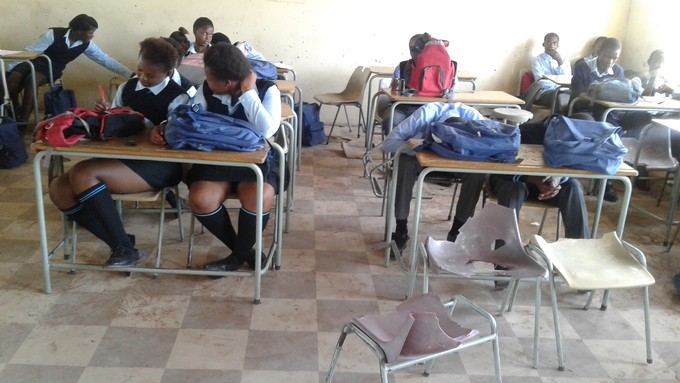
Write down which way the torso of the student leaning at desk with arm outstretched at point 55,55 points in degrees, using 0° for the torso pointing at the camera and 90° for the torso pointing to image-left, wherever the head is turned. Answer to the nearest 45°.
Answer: approximately 315°

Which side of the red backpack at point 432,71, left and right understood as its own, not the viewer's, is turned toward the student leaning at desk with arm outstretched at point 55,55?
right

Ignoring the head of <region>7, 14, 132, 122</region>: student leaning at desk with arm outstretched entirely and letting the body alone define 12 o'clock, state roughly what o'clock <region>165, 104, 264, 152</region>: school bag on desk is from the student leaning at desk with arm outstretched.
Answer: The school bag on desk is roughly at 1 o'clock from the student leaning at desk with arm outstretched.

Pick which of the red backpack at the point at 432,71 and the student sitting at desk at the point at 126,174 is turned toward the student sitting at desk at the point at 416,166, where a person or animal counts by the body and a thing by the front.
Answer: the red backpack

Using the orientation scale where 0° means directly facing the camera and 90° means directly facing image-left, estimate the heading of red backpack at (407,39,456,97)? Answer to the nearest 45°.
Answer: approximately 0°

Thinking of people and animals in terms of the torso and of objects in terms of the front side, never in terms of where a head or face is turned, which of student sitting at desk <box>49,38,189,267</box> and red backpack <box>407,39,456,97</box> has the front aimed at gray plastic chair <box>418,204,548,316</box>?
the red backpack

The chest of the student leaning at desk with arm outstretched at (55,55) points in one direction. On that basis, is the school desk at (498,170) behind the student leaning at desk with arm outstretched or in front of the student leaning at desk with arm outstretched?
in front

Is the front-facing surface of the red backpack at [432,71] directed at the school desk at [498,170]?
yes

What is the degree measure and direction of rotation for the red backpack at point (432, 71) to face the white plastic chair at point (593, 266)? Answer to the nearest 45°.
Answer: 0° — it already faces it
